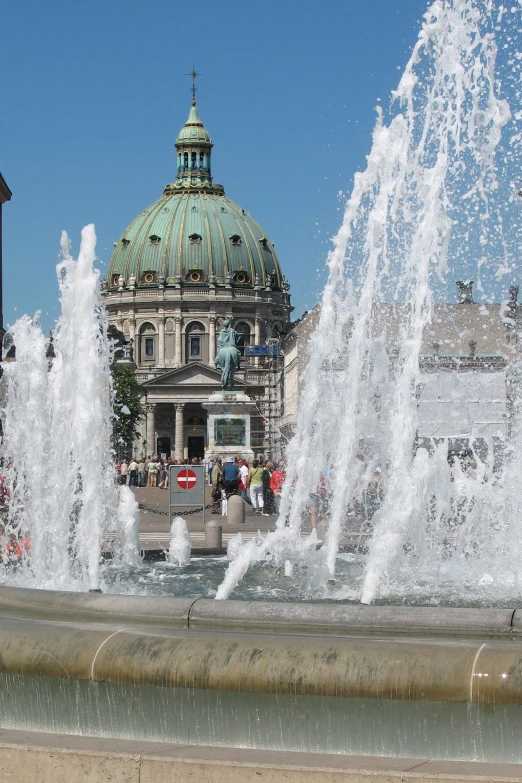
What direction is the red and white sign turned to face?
toward the camera
